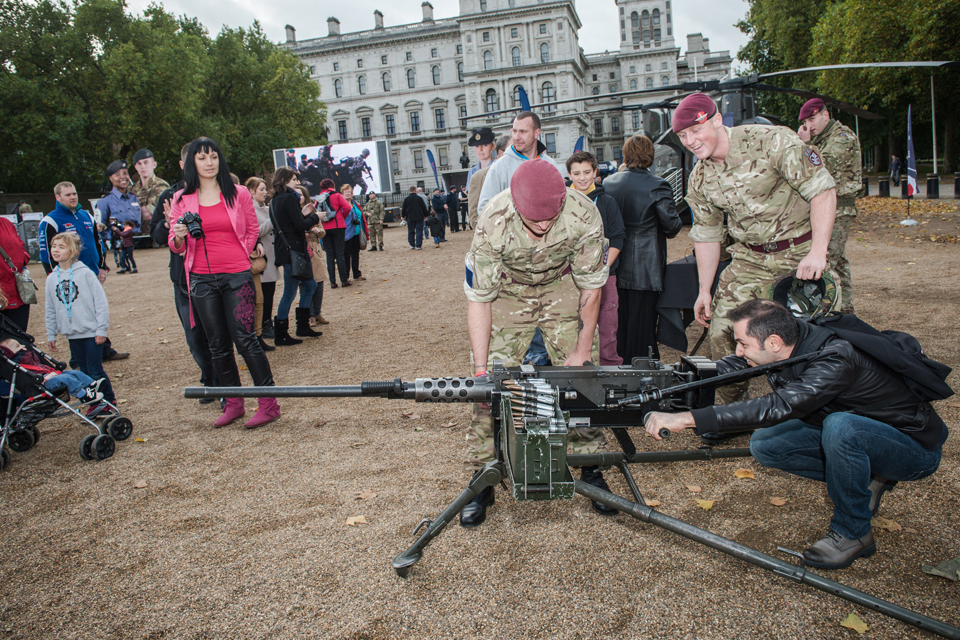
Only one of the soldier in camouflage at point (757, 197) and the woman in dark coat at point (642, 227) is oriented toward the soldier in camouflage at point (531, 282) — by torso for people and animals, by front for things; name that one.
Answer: the soldier in camouflage at point (757, 197)

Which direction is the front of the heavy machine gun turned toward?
to the viewer's left

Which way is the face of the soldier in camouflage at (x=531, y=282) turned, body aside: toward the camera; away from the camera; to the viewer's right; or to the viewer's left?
toward the camera

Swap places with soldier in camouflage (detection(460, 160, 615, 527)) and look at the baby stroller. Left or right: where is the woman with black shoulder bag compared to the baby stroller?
right

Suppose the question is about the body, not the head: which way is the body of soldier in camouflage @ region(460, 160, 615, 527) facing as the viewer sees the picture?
toward the camera

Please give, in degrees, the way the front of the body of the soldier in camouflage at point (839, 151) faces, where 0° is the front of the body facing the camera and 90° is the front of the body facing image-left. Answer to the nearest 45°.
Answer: approximately 90°

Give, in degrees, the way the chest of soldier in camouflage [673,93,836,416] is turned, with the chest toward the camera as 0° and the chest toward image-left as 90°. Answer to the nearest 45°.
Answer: approximately 45°

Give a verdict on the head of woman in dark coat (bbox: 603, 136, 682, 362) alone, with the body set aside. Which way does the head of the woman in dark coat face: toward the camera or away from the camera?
away from the camera

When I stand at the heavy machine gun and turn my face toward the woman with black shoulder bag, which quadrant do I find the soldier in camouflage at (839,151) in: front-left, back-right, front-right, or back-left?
front-right

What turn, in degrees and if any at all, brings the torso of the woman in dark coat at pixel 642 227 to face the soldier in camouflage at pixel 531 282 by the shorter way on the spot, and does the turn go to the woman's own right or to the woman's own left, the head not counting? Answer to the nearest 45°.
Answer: approximately 180°

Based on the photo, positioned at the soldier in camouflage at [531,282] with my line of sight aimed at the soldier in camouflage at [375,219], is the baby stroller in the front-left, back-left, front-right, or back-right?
front-left

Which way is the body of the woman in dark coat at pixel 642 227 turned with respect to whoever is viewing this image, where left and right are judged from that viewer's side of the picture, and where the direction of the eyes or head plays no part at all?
facing away from the viewer

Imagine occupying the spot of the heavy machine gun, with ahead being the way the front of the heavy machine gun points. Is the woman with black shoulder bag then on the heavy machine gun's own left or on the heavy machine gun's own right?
on the heavy machine gun's own right
